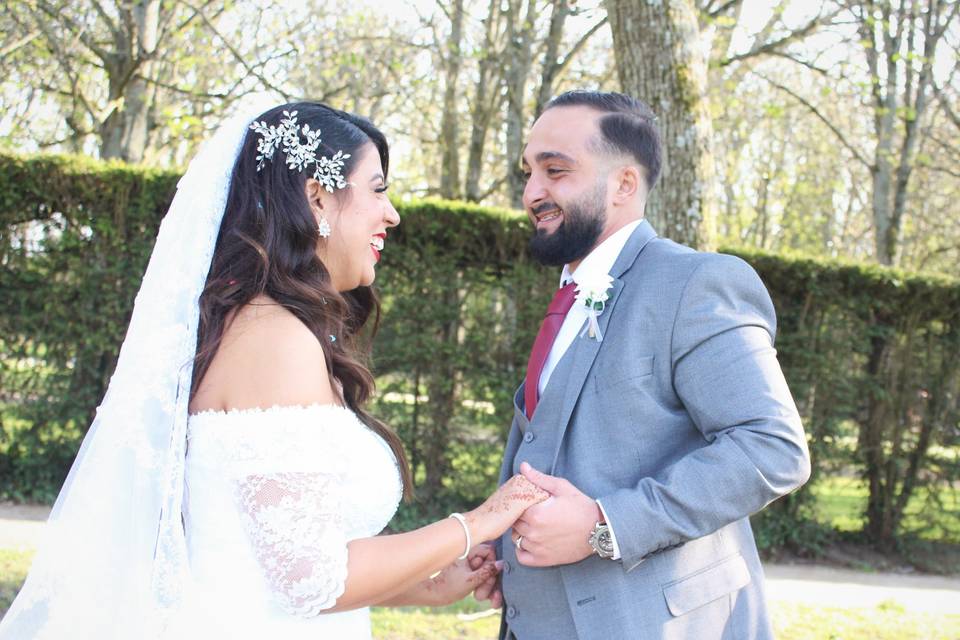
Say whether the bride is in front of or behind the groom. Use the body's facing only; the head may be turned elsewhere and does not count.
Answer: in front

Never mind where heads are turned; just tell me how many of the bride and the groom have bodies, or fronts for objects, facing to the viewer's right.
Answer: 1

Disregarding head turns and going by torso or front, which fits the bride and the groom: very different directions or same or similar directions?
very different directions

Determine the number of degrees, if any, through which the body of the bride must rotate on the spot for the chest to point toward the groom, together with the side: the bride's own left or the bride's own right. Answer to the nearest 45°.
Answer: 0° — they already face them

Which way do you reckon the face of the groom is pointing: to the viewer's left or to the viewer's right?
to the viewer's left

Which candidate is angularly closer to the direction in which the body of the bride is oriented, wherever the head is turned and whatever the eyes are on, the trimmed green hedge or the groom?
the groom

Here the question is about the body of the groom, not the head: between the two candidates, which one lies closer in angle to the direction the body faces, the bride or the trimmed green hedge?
the bride

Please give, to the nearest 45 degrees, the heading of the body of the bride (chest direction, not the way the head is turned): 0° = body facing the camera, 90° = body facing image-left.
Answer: approximately 270°

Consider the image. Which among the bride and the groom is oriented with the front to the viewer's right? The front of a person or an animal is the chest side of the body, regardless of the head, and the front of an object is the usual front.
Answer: the bride

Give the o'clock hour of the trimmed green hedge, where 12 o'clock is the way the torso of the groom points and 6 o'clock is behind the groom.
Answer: The trimmed green hedge is roughly at 4 o'clock from the groom.

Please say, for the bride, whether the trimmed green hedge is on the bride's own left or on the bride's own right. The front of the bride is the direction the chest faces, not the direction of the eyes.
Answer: on the bride's own left

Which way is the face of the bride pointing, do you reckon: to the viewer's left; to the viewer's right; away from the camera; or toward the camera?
to the viewer's right
